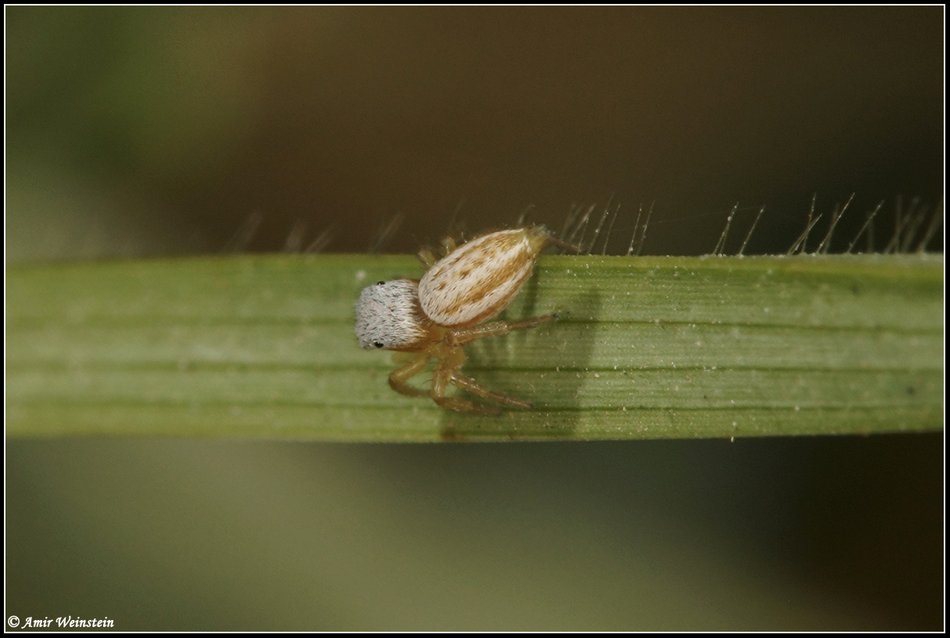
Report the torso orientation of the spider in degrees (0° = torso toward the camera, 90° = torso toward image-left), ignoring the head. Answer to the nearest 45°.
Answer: approximately 90°
